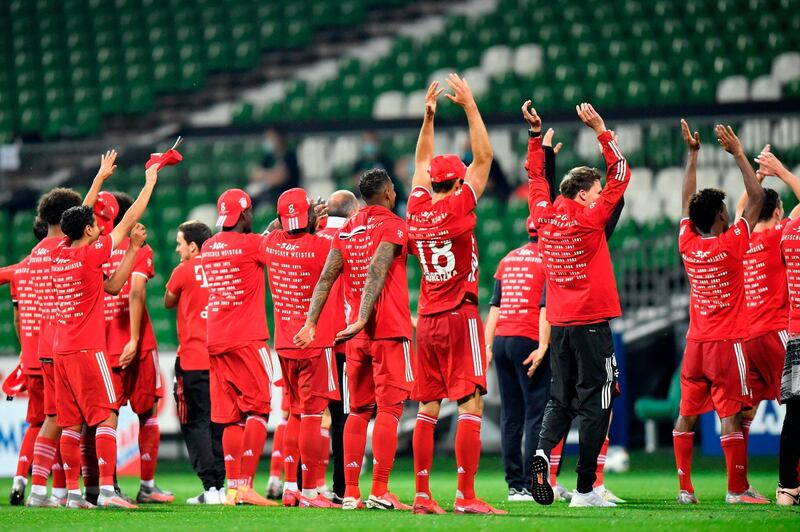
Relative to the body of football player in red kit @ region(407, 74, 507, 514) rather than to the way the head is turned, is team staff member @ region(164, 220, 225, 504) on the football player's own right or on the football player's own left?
on the football player's own left

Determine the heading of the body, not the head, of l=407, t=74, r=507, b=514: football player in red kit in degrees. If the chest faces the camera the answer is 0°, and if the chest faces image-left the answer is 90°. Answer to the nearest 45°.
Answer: approximately 225°
